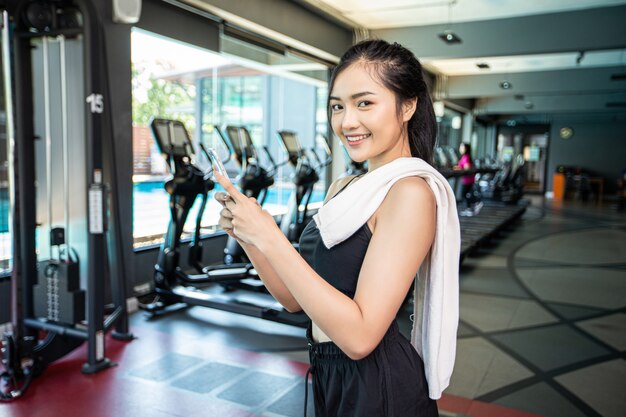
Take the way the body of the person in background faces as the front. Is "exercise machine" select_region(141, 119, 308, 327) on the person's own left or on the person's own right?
on the person's own left

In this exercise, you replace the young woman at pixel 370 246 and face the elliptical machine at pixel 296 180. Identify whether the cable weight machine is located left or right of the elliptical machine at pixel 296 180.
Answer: left

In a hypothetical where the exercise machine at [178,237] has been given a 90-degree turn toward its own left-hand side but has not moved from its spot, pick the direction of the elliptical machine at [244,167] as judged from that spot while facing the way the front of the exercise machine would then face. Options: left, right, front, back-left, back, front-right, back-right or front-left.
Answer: back

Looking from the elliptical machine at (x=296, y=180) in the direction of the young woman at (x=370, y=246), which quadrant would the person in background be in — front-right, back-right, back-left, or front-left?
back-left

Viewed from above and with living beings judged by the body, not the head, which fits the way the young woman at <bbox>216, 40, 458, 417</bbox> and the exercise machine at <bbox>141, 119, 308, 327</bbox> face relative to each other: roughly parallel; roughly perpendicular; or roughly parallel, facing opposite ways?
roughly perpendicular

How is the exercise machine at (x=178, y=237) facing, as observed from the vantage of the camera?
facing away from the viewer and to the left of the viewer

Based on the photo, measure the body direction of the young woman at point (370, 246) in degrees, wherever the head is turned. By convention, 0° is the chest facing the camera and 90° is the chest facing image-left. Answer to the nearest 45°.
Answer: approximately 45°

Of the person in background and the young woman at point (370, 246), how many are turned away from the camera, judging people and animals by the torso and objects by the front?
0

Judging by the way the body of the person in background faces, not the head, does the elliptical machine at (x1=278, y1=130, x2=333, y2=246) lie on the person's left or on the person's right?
on the person's left

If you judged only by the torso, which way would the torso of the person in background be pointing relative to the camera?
to the viewer's left

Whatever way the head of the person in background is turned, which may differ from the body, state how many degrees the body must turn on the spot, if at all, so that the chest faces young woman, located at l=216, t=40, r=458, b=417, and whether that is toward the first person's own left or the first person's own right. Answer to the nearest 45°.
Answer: approximately 90° to the first person's own left

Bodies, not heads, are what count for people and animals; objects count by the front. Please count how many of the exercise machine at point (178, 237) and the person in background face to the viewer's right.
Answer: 0

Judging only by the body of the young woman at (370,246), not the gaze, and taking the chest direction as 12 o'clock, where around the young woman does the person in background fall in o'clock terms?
The person in background is roughly at 5 o'clock from the young woman.

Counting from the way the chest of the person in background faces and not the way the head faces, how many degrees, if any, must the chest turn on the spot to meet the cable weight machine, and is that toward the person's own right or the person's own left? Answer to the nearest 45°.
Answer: approximately 90° to the person's own left

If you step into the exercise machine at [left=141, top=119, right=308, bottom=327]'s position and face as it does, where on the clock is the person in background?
The person in background is roughly at 3 o'clock from the exercise machine.
